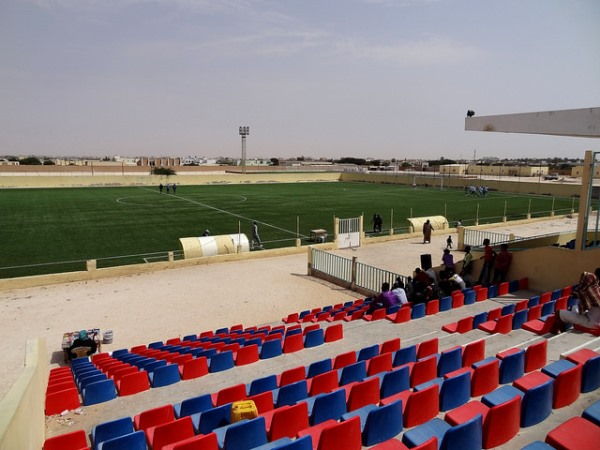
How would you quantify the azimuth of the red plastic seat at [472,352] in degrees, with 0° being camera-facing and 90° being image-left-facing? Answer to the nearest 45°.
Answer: approximately 135°

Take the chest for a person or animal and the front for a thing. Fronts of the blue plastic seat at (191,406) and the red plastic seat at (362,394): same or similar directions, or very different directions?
same or similar directions

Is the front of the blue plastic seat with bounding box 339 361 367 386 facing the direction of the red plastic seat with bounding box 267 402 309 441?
no

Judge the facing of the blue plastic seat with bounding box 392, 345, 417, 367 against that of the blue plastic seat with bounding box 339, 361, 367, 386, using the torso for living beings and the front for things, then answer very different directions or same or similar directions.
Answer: same or similar directions

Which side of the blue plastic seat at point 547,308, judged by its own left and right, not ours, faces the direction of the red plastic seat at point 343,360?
left

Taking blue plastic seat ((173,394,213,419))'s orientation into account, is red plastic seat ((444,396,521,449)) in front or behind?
behind

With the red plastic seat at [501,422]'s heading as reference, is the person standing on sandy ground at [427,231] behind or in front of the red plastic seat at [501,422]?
in front

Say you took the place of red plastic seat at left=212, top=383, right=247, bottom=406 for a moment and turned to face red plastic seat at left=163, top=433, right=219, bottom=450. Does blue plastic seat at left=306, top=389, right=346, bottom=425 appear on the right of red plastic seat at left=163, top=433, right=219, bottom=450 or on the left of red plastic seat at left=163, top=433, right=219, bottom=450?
left

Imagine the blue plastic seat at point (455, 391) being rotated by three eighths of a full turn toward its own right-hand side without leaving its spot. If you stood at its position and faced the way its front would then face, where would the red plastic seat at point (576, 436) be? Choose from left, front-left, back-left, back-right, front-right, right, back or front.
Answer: front-right

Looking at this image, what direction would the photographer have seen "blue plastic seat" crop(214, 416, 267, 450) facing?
facing away from the viewer and to the left of the viewer

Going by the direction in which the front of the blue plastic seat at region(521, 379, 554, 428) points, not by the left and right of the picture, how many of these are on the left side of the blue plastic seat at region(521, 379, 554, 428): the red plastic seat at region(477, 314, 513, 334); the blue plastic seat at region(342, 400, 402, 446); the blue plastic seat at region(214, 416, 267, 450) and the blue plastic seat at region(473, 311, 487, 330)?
2

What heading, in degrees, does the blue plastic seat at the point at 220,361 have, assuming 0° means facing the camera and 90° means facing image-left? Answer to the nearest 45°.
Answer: approximately 135°

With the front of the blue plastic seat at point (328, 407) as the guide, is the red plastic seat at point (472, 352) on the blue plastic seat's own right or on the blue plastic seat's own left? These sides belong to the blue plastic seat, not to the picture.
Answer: on the blue plastic seat's own right

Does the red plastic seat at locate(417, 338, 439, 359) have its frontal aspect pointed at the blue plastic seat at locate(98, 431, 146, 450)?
no

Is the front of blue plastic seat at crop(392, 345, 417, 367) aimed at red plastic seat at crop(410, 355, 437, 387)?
no

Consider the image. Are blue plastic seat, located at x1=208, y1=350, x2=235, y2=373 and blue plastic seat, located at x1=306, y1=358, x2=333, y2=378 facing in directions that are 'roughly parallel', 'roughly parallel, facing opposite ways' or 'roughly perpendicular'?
roughly parallel
